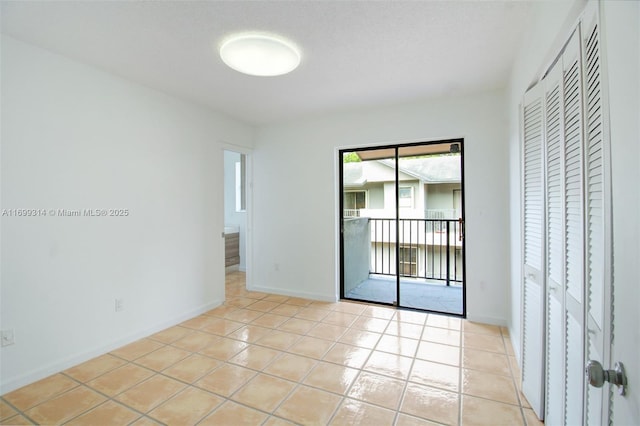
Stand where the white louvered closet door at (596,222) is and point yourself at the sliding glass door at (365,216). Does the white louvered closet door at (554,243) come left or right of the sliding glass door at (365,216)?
right

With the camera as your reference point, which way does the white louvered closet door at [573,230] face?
facing to the left of the viewer

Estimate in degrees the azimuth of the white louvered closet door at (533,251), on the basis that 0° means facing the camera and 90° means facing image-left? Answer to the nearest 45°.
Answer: approximately 45°

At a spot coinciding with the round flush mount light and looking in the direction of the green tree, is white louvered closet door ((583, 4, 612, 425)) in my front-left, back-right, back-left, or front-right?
back-right
